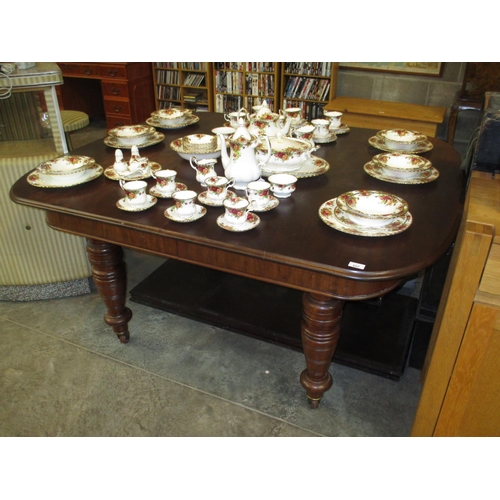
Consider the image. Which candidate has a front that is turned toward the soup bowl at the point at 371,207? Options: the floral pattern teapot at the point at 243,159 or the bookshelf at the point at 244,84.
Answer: the bookshelf

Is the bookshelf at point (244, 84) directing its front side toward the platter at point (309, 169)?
yes

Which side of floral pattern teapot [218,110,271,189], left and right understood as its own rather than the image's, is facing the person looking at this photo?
left

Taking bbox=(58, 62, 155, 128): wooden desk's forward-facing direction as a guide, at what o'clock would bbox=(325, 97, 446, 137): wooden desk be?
bbox=(325, 97, 446, 137): wooden desk is roughly at 9 o'clock from bbox=(58, 62, 155, 128): wooden desk.

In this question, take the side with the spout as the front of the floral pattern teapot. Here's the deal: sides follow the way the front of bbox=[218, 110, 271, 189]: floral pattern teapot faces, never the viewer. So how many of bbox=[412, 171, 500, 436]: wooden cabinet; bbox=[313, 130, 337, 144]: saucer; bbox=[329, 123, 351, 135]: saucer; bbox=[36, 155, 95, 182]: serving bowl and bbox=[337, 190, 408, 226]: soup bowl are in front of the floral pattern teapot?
1

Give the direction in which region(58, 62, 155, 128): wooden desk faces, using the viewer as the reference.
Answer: facing the viewer and to the left of the viewer

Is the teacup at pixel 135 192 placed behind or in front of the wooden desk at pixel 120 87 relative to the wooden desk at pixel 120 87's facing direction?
in front

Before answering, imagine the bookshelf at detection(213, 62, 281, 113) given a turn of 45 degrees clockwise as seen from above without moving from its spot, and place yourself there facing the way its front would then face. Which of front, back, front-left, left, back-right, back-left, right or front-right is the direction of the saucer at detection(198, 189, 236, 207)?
front-left

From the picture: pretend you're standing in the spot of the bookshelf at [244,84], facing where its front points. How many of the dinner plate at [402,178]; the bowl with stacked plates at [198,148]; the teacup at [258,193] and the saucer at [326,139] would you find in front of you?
4

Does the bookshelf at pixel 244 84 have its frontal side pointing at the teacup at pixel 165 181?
yes

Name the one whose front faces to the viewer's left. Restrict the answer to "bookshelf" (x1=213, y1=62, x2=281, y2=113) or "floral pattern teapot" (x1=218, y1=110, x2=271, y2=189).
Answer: the floral pattern teapot

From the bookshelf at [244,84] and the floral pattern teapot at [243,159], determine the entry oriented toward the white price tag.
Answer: the bookshelf

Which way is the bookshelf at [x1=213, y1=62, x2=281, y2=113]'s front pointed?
toward the camera

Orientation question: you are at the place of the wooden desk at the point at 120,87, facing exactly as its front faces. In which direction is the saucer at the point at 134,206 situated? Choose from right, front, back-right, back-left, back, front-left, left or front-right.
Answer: front-left

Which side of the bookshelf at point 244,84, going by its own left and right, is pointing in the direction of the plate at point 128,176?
front

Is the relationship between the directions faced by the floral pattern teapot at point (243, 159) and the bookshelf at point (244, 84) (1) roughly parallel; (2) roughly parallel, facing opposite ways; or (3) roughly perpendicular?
roughly perpendicular

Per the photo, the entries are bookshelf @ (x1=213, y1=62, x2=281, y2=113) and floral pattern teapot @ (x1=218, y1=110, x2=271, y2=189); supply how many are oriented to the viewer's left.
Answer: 1

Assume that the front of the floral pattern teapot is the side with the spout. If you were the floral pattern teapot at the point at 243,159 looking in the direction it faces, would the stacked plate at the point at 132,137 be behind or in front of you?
in front
